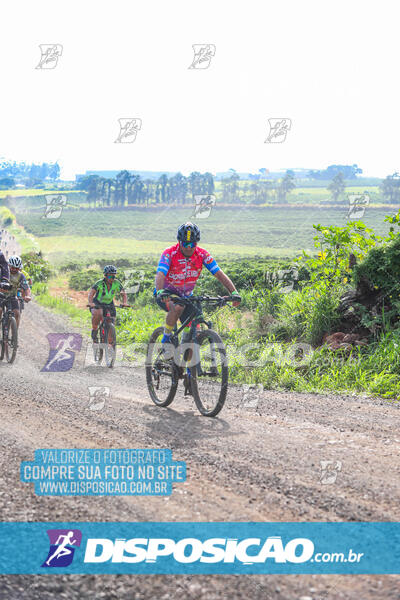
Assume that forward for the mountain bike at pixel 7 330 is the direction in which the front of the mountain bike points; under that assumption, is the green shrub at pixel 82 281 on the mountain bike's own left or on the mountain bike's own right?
on the mountain bike's own left

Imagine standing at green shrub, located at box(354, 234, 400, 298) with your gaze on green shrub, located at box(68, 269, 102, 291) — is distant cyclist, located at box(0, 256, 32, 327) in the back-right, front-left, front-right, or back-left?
front-left

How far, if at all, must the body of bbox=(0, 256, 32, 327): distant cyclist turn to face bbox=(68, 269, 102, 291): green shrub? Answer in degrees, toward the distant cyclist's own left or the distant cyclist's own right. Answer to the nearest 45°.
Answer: approximately 180°

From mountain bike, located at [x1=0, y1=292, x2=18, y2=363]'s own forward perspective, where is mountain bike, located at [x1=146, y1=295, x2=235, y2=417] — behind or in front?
in front

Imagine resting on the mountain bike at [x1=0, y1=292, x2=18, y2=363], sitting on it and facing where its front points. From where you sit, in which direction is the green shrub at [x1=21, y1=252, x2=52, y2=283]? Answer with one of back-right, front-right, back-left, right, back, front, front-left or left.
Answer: back-left

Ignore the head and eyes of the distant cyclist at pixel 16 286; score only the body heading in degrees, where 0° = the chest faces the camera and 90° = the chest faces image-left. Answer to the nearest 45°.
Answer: approximately 0°

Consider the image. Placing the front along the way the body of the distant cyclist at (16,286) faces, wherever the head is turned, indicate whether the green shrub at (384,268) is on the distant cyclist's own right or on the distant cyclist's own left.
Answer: on the distant cyclist's own left

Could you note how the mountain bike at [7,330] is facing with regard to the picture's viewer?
facing the viewer and to the right of the viewer

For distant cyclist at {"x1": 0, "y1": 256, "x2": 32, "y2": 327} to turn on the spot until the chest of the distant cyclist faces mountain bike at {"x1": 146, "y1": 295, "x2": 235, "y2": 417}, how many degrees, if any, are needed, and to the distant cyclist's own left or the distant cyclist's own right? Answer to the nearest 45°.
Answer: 0° — they already face it

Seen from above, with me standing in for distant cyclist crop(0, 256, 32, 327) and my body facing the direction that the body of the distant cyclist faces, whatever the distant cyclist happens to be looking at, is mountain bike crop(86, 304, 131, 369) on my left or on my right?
on my left
